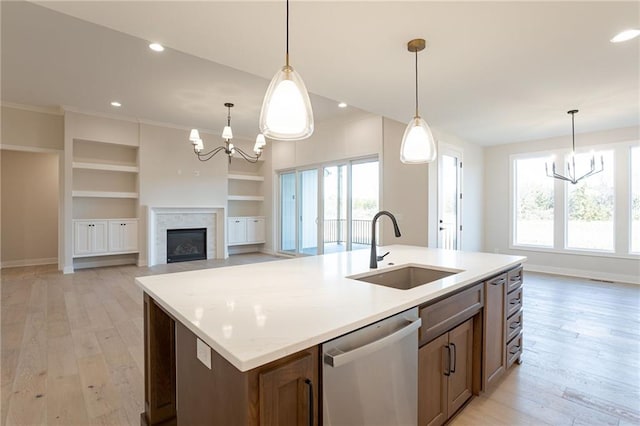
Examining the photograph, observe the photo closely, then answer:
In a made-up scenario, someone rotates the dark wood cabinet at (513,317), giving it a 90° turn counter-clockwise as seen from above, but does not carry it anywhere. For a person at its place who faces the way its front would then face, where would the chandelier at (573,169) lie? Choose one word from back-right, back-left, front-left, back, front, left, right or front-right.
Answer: front

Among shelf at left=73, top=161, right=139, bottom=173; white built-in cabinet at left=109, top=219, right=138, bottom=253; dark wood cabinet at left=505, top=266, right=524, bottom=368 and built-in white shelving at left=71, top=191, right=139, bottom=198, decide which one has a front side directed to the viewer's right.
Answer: the dark wood cabinet

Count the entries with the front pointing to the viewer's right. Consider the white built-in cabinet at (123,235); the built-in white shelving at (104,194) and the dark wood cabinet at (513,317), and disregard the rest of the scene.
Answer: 1

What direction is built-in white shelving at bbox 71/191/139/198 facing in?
toward the camera

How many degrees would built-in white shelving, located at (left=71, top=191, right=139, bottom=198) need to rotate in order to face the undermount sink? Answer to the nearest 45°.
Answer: approximately 45° to its left

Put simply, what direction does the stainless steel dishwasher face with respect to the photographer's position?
facing the viewer and to the right of the viewer

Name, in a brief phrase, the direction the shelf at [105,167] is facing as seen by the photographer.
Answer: facing the viewer

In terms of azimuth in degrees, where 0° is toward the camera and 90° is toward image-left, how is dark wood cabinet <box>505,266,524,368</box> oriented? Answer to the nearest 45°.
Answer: approximately 270°

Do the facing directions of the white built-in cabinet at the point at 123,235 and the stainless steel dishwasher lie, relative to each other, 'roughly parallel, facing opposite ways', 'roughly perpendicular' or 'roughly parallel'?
roughly parallel

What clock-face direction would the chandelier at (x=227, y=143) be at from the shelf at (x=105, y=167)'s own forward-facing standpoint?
The chandelier is roughly at 11 o'clock from the shelf.

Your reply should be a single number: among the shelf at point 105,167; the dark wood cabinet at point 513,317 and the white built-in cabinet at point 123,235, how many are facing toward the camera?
2

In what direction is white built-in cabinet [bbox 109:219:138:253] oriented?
toward the camera

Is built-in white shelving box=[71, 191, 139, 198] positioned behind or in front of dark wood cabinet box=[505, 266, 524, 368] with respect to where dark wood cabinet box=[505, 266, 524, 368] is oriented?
behind

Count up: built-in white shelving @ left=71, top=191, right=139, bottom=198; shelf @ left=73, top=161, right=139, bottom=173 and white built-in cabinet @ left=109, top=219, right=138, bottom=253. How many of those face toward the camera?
3

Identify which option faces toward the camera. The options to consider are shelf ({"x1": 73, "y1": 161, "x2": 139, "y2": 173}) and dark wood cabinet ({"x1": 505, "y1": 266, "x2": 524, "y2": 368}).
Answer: the shelf
